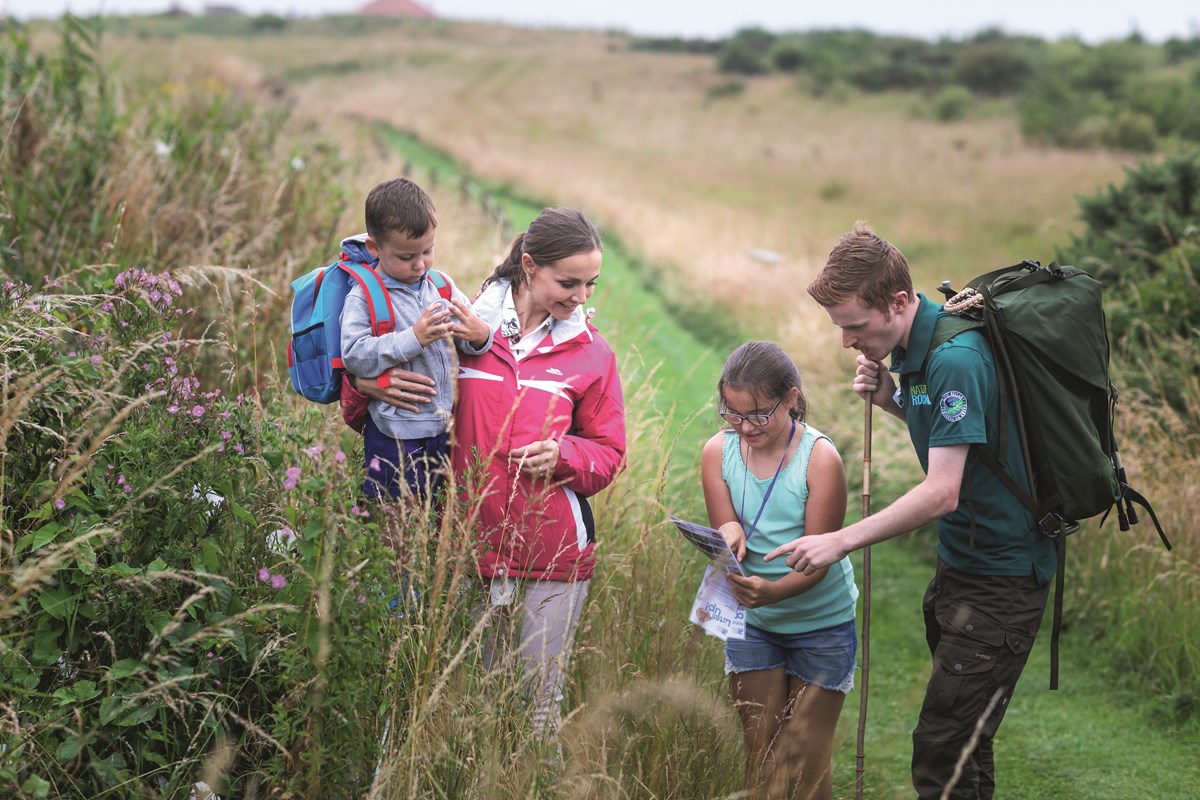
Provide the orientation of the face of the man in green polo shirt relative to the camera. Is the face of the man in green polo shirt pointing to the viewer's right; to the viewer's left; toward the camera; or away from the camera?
to the viewer's left

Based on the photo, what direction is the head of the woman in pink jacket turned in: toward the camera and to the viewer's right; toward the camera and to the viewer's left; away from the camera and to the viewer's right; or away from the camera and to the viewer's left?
toward the camera and to the viewer's right

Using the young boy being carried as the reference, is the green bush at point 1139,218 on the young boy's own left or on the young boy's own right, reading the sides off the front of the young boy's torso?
on the young boy's own left

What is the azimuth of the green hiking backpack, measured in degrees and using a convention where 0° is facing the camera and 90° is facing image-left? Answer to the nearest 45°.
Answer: approximately 270°

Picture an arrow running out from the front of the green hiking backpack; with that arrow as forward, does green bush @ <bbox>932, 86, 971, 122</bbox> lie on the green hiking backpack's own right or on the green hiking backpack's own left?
on the green hiking backpack's own left

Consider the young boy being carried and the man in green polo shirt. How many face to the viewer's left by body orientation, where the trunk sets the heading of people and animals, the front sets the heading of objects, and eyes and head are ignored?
1

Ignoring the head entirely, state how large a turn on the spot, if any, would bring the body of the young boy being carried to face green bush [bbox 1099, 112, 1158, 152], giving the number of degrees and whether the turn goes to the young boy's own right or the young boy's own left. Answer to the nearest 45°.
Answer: approximately 90° to the young boy's own left

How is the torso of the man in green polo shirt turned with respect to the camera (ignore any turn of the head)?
to the viewer's left

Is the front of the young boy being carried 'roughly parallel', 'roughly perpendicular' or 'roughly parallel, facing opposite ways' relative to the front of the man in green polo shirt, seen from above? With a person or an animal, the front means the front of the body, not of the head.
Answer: roughly parallel, facing opposite ways

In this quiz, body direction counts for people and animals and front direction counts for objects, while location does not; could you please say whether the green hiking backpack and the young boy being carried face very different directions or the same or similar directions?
same or similar directions

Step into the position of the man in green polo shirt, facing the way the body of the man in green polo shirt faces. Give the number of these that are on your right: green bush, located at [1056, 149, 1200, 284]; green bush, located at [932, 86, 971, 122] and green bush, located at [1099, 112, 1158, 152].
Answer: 3

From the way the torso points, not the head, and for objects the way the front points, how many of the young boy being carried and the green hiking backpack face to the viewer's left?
0
